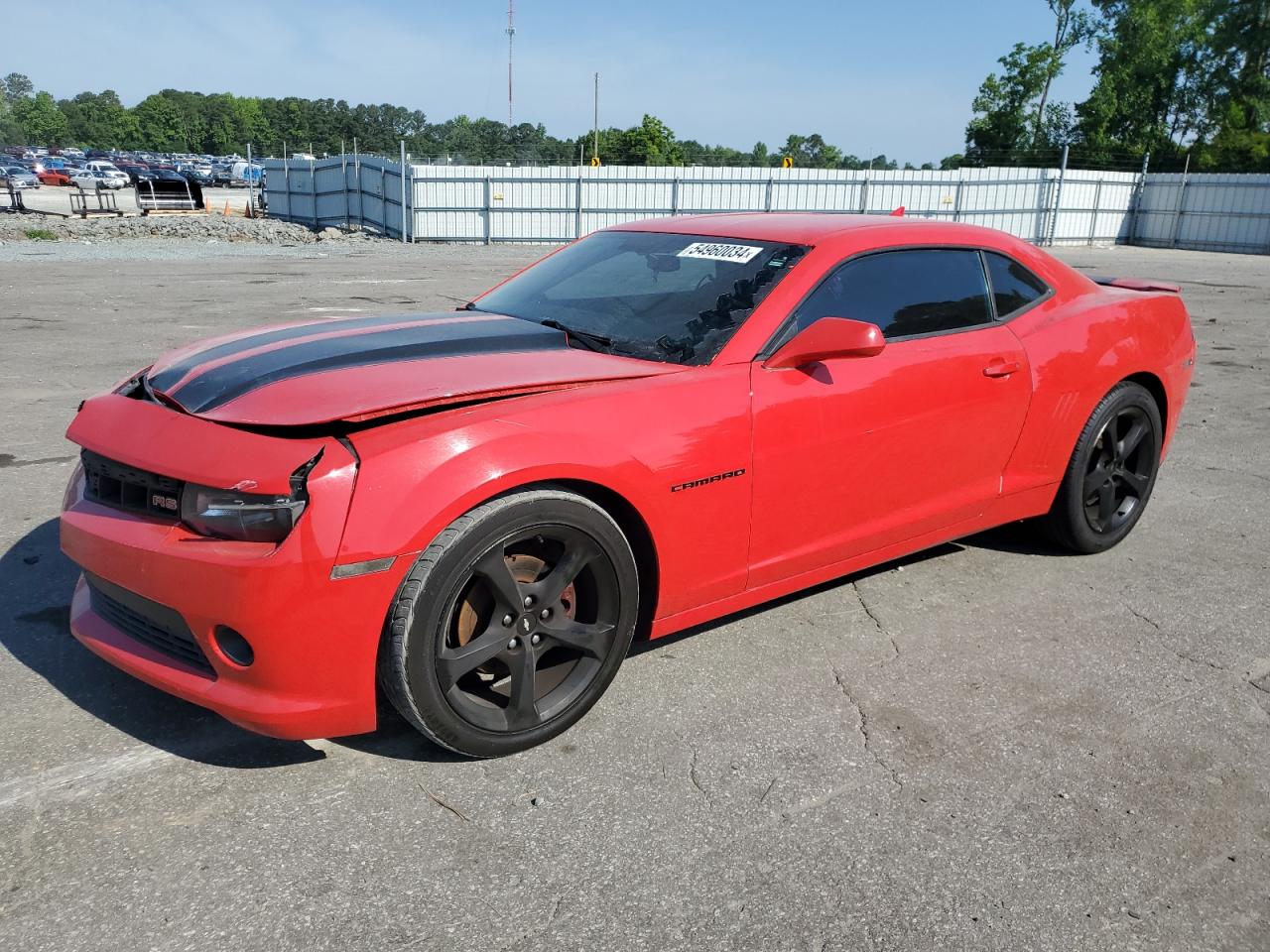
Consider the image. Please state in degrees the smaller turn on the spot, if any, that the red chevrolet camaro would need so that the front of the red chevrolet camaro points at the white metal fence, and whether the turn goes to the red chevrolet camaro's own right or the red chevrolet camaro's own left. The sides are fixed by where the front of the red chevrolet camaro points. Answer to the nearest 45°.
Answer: approximately 135° to the red chevrolet camaro's own right

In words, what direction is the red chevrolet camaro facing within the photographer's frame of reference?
facing the viewer and to the left of the viewer
